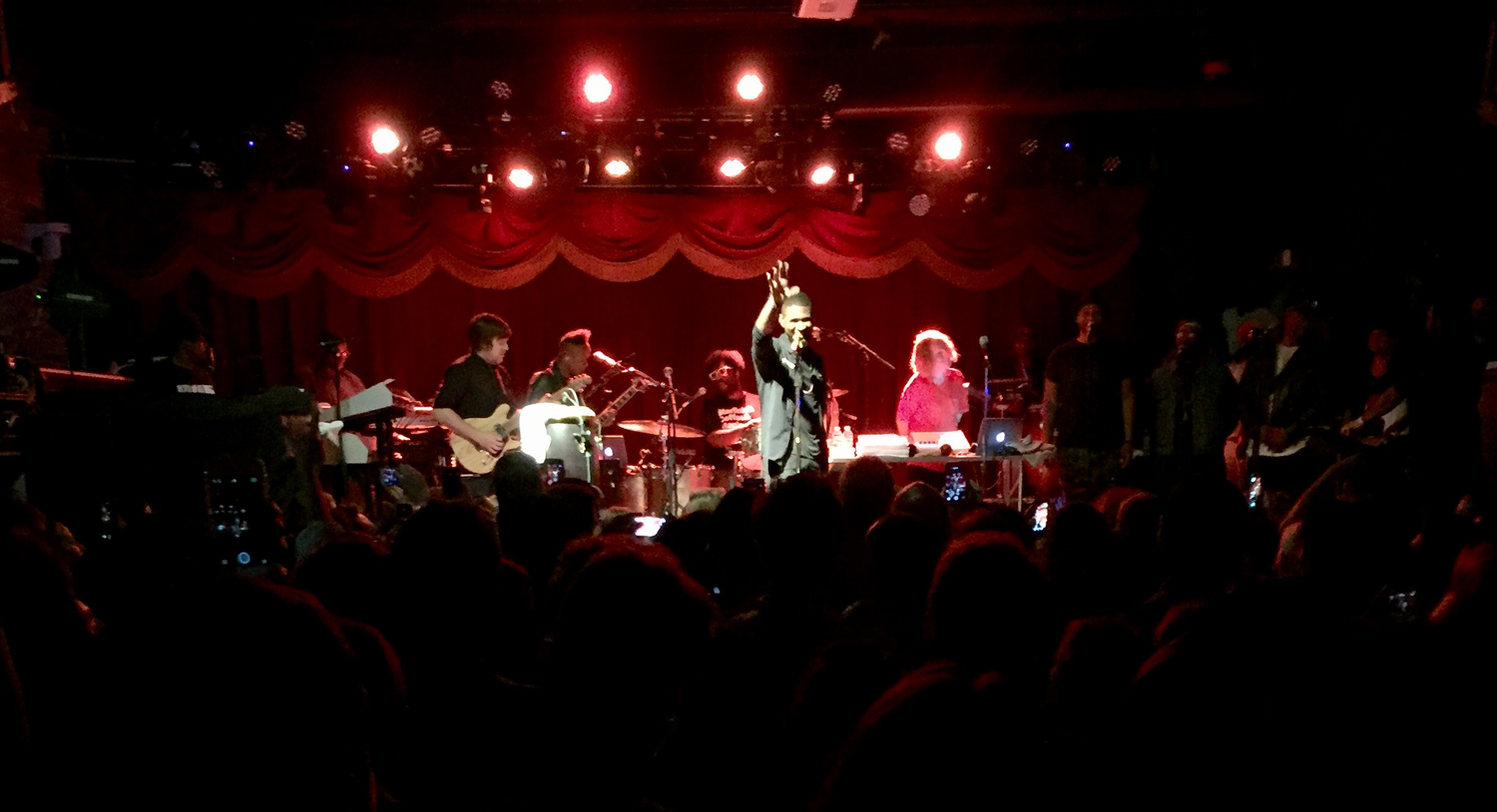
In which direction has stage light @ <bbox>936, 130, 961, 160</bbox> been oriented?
toward the camera

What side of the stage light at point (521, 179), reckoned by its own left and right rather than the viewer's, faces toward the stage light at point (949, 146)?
left

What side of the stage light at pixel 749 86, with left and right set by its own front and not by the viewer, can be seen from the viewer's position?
front

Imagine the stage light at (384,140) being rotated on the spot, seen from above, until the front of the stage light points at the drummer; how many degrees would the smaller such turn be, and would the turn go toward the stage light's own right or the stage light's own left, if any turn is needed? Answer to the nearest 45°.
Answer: approximately 90° to the stage light's own left

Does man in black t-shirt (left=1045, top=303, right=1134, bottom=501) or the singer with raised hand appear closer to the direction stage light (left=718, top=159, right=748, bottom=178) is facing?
the singer with raised hand

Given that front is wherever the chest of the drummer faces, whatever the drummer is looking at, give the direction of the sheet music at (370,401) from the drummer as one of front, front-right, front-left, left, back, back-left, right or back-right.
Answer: front-right

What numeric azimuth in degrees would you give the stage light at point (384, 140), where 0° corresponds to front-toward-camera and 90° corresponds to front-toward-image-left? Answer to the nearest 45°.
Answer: approximately 0°

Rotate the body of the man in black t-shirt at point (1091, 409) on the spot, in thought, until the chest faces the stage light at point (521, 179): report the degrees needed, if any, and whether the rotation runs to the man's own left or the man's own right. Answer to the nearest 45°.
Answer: approximately 90° to the man's own right

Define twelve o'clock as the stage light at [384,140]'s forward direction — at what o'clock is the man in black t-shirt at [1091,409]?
The man in black t-shirt is roughly at 10 o'clock from the stage light.

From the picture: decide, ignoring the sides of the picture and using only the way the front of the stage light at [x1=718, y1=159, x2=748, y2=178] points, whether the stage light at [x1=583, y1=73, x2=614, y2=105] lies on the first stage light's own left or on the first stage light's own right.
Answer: on the first stage light's own right

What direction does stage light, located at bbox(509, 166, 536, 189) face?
toward the camera

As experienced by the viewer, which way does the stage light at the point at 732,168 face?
facing the viewer

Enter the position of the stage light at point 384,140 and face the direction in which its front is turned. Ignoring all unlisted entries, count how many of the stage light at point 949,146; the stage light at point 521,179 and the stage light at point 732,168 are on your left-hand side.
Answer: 3

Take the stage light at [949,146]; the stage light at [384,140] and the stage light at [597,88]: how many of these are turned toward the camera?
3
